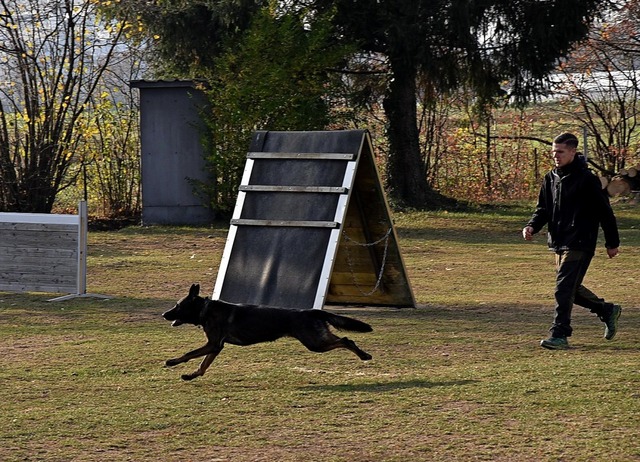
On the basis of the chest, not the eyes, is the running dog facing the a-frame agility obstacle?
no

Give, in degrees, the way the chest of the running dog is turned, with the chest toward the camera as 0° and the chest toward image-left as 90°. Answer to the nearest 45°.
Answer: approximately 90°

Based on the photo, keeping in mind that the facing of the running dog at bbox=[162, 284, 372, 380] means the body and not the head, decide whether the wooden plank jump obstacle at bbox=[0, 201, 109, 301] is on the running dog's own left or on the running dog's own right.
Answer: on the running dog's own right

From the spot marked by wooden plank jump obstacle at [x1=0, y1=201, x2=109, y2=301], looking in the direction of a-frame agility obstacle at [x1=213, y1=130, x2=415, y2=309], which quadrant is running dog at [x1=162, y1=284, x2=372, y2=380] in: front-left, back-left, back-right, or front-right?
front-right

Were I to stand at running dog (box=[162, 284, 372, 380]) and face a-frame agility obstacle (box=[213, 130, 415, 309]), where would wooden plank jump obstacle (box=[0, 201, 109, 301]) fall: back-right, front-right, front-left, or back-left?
front-left

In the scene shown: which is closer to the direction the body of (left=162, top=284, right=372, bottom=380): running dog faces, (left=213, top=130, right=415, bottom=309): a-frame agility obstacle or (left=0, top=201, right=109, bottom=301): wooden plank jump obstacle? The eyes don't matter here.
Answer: the wooden plank jump obstacle
